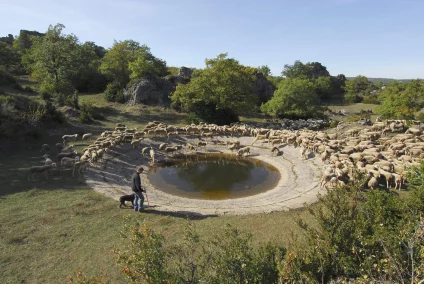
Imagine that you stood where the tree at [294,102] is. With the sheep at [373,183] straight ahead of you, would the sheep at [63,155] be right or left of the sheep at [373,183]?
right

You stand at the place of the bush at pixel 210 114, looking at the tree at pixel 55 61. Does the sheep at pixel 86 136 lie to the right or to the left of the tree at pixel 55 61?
left

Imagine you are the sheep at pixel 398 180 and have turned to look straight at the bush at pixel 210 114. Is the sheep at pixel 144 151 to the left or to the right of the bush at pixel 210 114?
left
